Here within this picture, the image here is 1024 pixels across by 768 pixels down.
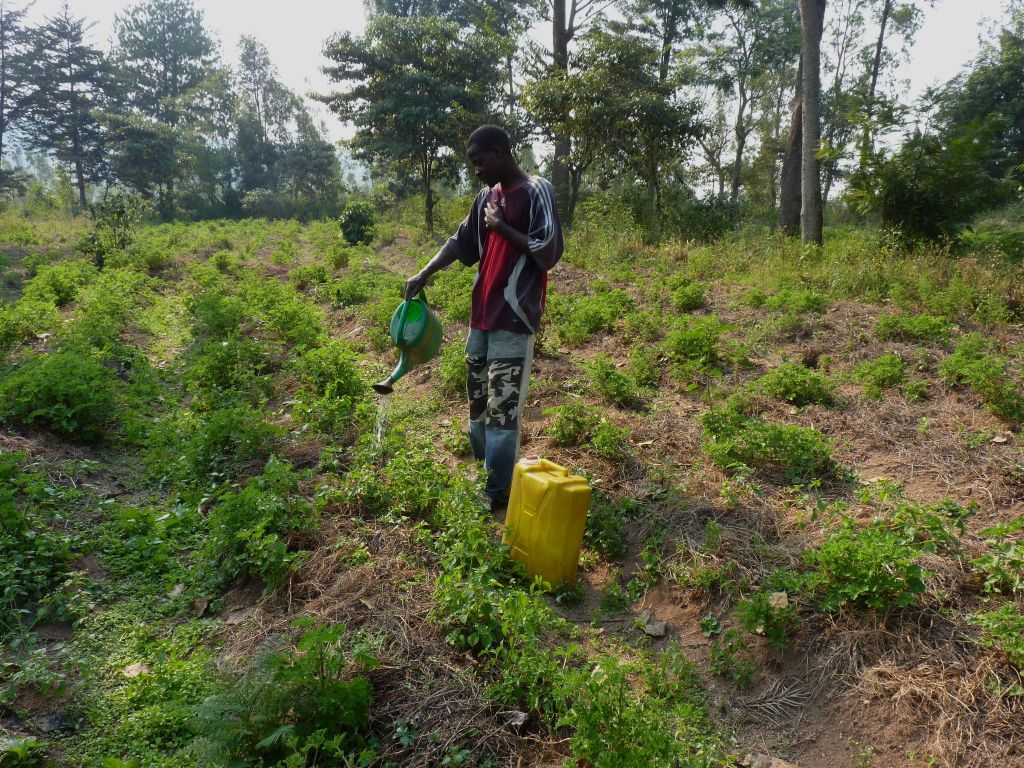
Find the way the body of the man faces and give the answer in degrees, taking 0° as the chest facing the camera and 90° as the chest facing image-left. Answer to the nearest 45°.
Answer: approximately 45°

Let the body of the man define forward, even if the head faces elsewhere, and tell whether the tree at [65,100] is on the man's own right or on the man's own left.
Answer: on the man's own right

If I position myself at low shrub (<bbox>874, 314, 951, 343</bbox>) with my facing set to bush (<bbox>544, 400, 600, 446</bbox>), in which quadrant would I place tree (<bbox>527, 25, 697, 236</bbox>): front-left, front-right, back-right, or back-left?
back-right

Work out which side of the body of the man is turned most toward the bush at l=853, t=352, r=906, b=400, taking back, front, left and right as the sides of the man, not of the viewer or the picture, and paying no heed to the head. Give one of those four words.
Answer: back

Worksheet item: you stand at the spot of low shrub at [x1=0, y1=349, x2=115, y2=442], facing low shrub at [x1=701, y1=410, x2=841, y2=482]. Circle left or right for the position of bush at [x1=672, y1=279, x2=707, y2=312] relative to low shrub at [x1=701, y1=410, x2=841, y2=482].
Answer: left

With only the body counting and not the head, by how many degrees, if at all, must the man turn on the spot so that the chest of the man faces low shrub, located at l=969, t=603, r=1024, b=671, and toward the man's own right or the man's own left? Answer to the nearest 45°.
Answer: approximately 90° to the man's own left

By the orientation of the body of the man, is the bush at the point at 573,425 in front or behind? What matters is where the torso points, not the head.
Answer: behind

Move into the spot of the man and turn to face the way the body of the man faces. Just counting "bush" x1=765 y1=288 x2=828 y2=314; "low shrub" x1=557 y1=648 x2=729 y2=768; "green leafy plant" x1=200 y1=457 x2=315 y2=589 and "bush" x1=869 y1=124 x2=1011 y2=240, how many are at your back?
2

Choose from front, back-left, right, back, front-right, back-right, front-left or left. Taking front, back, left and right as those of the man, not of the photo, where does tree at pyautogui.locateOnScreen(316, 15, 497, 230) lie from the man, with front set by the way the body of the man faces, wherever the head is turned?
back-right

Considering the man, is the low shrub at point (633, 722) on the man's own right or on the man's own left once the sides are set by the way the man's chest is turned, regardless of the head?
on the man's own left
